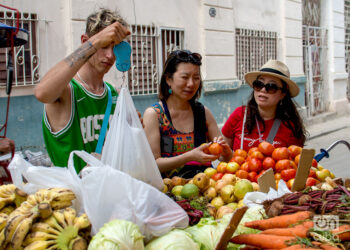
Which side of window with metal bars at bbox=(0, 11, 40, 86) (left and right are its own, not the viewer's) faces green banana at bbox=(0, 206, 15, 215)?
front

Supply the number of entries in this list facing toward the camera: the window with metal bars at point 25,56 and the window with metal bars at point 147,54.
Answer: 2

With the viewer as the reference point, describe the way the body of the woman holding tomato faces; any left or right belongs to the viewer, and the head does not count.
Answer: facing the viewer and to the right of the viewer

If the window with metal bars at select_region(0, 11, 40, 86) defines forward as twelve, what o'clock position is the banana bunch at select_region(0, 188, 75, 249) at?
The banana bunch is roughly at 12 o'clock from the window with metal bars.

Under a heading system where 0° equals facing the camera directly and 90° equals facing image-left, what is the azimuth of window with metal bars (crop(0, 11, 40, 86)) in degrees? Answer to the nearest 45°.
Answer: approximately 0°

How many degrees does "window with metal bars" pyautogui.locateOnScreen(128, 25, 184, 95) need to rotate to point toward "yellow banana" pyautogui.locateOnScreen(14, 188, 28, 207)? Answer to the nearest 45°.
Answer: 0° — it already faces it

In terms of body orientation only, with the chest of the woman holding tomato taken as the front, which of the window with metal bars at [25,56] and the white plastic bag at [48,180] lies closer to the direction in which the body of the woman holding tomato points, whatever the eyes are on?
the white plastic bag

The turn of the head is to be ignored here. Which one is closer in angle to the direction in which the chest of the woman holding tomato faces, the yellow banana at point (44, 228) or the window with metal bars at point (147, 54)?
the yellow banana

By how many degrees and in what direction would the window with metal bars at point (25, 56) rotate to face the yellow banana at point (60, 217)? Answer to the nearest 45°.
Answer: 0° — it already faces it
